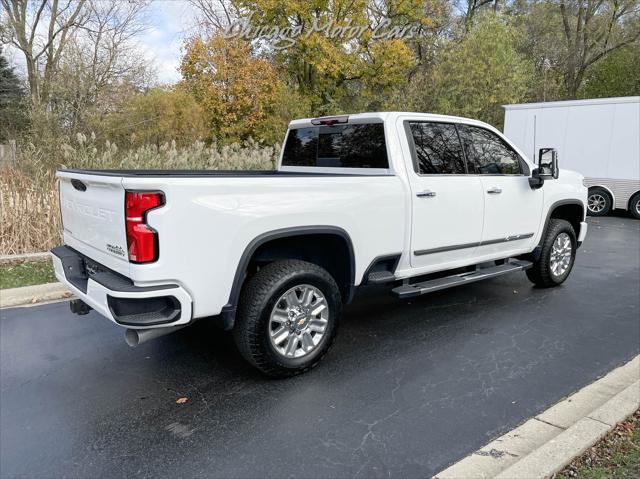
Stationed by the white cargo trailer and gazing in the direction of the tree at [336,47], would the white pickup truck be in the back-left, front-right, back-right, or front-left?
back-left

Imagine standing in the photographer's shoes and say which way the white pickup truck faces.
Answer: facing away from the viewer and to the right of the viewer

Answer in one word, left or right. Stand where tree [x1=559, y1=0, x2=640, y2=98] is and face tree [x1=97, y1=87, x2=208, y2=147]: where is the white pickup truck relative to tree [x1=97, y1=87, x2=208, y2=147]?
left

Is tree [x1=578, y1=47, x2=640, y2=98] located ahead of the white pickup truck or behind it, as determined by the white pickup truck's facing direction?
ahead

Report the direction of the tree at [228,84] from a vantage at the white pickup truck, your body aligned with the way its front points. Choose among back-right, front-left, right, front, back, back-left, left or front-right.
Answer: front-left

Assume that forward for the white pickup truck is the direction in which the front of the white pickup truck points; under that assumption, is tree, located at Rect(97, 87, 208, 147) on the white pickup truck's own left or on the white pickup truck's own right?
on the white pickup truck's own left

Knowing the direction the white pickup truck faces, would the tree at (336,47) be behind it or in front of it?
in front

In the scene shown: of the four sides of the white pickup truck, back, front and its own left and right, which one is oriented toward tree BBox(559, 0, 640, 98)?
front

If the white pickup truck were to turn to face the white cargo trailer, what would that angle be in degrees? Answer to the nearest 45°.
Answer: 0° — it already faces it

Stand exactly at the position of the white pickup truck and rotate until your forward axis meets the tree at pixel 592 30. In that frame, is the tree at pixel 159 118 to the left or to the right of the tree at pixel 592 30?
left
